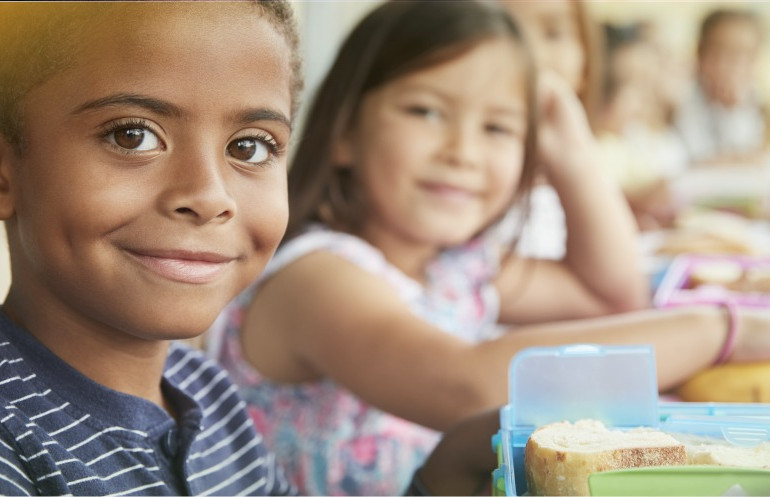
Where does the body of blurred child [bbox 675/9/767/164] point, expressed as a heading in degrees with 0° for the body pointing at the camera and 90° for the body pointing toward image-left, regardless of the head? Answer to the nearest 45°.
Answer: approximately 0°

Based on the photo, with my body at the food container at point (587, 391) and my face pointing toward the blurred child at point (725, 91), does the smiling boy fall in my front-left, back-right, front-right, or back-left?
back-left

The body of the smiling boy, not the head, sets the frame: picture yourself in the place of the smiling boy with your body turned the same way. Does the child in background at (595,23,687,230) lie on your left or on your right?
on your left

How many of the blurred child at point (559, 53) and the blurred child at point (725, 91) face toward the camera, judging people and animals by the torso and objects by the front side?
2

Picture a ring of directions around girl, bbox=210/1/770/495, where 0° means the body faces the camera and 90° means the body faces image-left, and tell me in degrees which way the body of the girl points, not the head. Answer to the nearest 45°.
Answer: approximately 315°

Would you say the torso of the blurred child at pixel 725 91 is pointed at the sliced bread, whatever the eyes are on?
yes

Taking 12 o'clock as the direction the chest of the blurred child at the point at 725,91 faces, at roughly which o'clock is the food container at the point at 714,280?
The food container is roughly at 12 o'clock from the blurred child.

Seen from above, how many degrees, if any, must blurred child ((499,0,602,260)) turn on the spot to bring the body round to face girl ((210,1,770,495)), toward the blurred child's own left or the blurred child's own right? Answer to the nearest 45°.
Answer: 0° — they already face them
